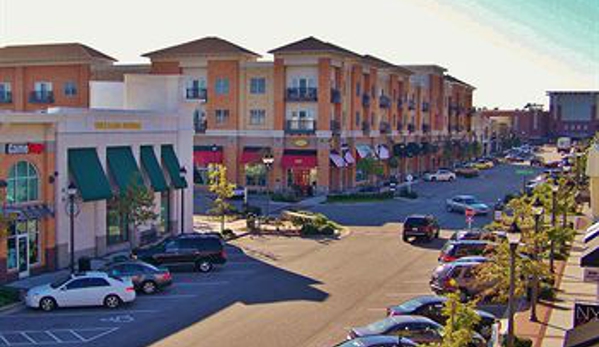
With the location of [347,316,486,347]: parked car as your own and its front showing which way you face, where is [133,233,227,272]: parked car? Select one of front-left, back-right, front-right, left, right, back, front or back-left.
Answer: back-left

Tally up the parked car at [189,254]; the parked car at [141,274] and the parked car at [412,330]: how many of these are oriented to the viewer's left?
2

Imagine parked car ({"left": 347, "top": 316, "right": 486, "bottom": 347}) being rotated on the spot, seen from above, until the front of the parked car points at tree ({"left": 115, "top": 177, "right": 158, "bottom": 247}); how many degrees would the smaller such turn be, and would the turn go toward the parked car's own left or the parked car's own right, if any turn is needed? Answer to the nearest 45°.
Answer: approximately 135° to the parked car's own left

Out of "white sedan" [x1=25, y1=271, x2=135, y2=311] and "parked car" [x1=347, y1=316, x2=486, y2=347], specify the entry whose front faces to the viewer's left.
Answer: the white sedan

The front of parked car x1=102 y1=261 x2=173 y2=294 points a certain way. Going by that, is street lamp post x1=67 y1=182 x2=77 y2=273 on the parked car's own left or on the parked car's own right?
on the parked car's own right

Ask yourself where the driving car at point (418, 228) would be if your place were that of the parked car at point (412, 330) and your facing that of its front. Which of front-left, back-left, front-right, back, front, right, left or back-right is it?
left

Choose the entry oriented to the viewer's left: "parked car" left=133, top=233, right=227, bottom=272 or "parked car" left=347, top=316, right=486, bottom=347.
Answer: "parked car" left=133, top=233, right=227, bottom=272

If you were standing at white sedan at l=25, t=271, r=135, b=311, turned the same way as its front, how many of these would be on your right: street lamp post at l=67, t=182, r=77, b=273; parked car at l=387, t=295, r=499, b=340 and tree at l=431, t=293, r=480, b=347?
1

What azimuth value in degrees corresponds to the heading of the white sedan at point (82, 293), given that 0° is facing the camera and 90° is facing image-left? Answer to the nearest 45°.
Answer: approximately 90°

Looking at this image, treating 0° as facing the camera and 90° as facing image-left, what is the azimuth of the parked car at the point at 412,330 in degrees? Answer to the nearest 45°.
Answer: approximately 270°

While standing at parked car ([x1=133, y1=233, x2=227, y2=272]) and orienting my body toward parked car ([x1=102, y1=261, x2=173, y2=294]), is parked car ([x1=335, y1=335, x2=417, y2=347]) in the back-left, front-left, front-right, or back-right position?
front-left

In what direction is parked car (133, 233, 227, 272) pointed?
to the viewer's left

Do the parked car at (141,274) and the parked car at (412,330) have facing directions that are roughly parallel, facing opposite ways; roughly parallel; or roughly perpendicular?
roughly parallel, facing opposite ways

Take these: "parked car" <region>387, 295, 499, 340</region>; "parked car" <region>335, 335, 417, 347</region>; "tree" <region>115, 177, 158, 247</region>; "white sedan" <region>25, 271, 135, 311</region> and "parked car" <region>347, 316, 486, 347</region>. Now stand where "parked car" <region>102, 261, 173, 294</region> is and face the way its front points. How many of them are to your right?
1

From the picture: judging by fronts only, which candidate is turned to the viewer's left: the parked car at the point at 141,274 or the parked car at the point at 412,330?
the parked car at the point at 141,274

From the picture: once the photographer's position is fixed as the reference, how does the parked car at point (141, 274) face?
facing to the left of the viewer
